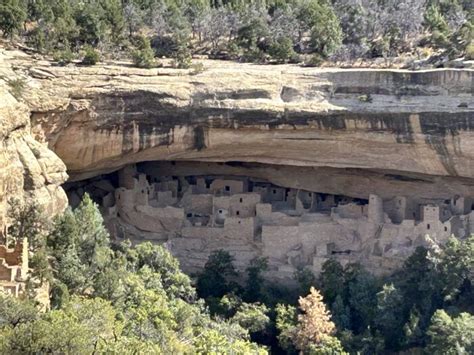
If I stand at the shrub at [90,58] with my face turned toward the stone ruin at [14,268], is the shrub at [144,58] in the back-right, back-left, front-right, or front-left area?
back-left

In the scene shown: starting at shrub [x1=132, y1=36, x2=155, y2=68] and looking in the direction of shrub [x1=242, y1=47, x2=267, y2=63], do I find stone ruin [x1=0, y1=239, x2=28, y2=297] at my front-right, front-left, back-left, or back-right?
back-right

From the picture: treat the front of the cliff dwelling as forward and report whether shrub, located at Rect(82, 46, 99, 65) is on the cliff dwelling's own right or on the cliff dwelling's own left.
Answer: on the cliff dwelling's own right

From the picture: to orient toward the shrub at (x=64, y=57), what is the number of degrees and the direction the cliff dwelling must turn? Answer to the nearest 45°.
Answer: approximately 90° to its right

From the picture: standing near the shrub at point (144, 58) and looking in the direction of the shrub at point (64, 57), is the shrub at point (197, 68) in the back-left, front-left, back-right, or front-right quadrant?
back-left

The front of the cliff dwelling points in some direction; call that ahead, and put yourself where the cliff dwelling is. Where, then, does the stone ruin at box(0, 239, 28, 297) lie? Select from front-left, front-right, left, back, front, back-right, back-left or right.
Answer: front-right

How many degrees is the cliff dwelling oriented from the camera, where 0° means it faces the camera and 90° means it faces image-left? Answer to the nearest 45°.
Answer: approximately 0°
